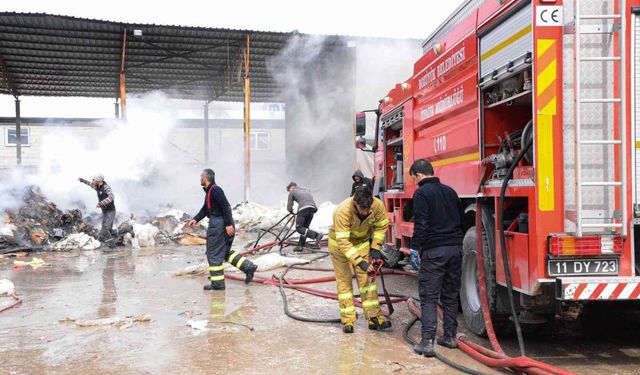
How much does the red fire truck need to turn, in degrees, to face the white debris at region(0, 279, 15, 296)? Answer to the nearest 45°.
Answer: approximately 45° to its left

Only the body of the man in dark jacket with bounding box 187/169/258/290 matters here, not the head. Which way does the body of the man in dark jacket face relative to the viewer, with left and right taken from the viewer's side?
facing to the left of the viewer

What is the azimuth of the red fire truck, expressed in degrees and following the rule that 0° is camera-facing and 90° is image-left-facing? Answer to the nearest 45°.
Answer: approximately 135°

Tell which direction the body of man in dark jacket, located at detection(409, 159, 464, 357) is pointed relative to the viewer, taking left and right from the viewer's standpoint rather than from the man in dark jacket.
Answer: facing away from the viewer and to the left of the viewer

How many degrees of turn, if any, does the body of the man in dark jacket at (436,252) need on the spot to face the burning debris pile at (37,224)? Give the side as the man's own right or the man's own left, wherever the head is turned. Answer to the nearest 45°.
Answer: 0° — they already face it
